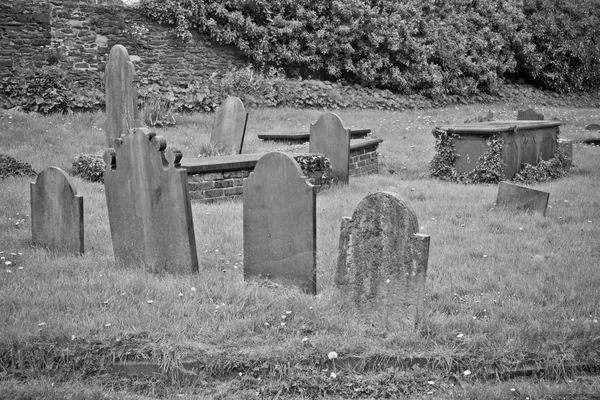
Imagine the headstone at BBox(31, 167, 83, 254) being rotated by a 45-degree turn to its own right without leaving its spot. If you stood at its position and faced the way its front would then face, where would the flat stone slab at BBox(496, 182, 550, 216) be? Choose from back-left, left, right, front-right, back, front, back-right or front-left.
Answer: back

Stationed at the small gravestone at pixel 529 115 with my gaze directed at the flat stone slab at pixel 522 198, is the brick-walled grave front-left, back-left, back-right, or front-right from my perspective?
front-right

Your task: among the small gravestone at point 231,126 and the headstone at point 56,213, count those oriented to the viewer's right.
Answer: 0

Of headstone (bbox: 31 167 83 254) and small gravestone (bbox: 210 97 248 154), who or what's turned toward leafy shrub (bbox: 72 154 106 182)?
the small gravestone

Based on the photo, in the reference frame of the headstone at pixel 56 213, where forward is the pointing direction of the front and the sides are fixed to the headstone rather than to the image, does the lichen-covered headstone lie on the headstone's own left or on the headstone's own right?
on the headstone's own left

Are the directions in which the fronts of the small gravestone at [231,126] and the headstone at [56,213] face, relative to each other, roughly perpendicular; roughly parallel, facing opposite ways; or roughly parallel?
roughly parallel

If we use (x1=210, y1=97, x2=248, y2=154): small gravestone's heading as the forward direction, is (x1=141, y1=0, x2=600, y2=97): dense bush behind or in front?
behind

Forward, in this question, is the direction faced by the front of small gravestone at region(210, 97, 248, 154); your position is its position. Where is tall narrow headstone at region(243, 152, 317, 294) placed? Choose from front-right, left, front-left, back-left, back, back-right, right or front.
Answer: front-left

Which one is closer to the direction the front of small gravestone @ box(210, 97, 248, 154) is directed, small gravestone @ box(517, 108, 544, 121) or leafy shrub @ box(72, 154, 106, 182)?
the leafy shrub

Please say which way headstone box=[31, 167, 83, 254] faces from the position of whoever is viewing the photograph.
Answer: facing the viewer and to the left of the viewer

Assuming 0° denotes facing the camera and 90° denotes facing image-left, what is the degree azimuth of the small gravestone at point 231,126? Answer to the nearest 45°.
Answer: approximately 45°

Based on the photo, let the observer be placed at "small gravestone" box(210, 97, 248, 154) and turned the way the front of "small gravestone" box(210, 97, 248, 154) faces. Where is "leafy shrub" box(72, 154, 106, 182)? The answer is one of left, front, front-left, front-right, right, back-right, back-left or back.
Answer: front

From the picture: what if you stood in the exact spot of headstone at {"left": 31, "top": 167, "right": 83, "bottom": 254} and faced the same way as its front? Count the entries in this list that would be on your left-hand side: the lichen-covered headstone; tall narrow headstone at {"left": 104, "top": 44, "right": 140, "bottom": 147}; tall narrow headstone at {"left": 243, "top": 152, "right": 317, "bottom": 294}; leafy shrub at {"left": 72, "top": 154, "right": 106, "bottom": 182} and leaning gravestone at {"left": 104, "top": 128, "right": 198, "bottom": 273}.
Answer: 3
